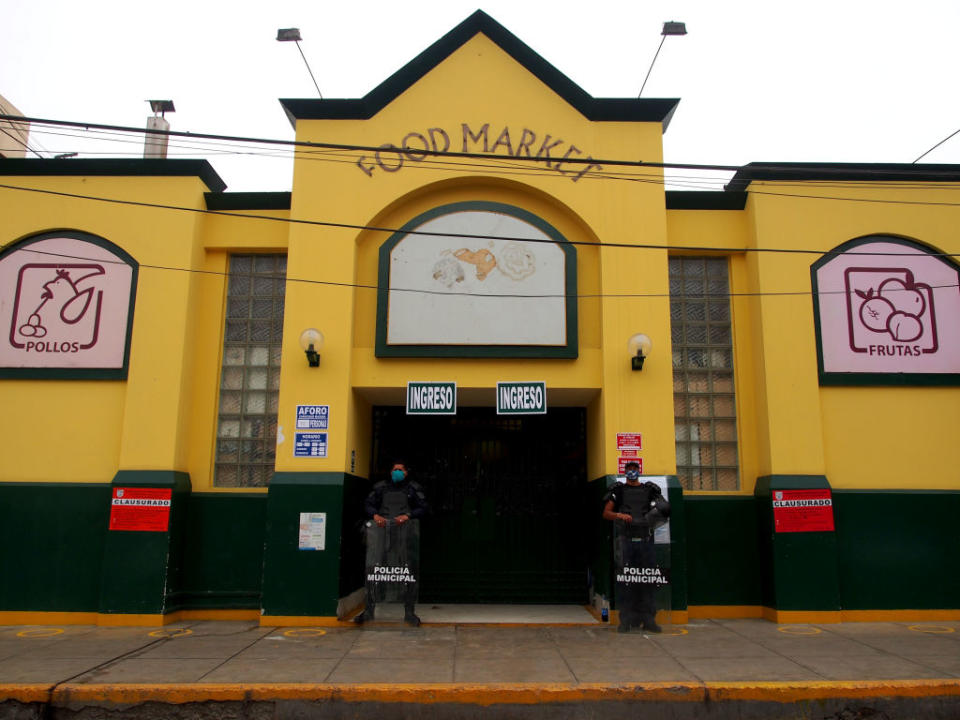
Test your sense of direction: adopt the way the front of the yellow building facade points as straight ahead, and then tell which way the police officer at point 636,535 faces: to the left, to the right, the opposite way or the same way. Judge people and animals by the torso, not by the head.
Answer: the same way

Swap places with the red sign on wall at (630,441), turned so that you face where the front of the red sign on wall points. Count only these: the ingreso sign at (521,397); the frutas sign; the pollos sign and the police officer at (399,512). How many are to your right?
3

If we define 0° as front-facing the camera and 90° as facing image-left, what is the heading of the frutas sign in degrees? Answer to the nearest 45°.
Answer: approximately 0°

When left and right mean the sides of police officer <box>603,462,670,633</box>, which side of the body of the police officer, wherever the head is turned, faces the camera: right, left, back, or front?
front

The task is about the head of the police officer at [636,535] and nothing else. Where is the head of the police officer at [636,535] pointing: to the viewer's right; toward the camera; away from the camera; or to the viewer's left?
toward the camera

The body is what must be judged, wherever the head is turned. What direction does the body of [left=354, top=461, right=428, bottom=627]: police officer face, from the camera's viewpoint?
toward the camera

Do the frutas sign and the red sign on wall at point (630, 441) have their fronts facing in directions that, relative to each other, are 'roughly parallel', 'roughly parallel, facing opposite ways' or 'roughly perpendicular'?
roughly parallel

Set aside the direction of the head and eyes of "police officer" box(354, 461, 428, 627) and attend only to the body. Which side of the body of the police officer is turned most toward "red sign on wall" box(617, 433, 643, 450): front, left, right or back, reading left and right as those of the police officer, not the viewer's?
left

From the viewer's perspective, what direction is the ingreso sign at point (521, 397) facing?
toward the camera

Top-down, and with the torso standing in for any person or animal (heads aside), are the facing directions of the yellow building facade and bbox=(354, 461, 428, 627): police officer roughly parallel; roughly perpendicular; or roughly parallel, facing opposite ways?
roughly parallel

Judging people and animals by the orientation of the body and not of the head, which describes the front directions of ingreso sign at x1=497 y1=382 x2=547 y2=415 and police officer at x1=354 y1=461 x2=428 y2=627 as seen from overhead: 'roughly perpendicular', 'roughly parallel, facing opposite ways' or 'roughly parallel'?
roughly parallel

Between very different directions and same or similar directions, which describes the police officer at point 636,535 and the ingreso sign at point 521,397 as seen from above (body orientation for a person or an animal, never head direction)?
same or similar directions

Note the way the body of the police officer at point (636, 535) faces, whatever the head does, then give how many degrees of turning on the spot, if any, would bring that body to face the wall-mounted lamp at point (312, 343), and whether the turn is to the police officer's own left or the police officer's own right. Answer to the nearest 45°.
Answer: approximately 90° to the police officer's own right
